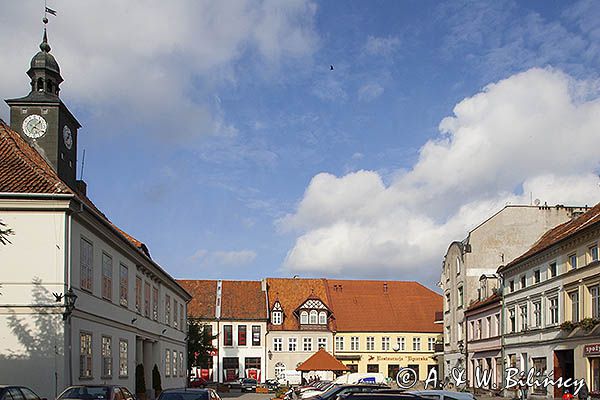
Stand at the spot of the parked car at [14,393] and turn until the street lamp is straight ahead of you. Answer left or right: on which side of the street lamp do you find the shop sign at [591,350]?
right
